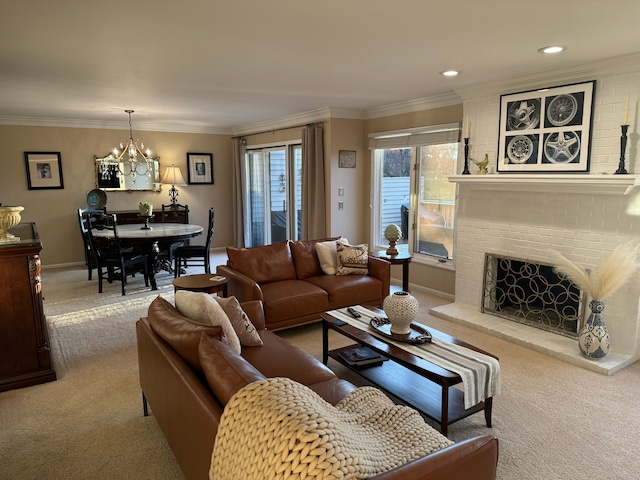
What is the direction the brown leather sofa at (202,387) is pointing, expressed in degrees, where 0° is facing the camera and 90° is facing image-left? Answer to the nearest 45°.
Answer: approximately 225°

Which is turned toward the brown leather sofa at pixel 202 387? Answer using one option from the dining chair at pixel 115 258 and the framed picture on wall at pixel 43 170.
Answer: the framed picture on wall

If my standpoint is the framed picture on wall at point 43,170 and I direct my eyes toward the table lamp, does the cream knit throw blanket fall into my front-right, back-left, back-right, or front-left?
front-right

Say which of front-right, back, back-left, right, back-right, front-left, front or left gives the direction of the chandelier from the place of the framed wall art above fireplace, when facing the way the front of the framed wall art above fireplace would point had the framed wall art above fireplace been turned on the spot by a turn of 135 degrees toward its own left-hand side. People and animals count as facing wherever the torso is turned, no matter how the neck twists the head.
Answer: back

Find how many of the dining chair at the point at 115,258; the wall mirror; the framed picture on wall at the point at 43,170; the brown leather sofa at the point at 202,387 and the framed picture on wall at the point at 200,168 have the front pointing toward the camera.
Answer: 3

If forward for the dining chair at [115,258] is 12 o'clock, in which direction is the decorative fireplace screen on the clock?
The decorative fireplace screen is roughly at 3 o'clock from the dining chair.

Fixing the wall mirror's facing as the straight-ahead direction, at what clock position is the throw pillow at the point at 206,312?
The throw pillow is roughly at 12 o'clock from the wall mirror.

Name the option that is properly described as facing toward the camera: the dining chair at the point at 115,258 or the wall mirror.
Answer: the wall mirror

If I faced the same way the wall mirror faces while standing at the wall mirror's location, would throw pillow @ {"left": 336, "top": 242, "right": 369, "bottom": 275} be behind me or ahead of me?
ahead

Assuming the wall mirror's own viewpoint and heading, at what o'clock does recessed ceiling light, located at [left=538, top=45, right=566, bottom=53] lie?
The recessed ceiling light is roughly at 11 o'clock from the wall mirror.

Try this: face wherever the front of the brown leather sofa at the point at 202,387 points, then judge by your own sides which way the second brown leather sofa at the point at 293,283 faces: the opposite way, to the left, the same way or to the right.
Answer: to the right

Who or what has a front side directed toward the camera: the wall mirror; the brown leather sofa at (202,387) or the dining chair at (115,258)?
the wall mirror

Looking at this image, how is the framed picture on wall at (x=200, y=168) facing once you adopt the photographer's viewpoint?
facing the viewer

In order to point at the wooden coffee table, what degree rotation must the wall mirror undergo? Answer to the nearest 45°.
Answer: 0° — it already faces it

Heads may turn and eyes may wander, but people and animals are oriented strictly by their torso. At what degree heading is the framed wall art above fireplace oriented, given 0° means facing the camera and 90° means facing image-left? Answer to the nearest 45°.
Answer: approximately 45°

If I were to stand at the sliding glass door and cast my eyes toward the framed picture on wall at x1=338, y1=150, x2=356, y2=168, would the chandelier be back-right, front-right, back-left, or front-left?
back-right

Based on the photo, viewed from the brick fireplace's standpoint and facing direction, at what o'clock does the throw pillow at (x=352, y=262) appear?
The throw pillow is roughly at 1 o'clock from the brick fireplace.

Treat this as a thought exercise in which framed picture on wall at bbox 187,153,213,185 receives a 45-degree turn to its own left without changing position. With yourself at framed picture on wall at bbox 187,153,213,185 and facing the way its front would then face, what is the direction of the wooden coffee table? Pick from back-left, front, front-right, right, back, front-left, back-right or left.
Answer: front-right

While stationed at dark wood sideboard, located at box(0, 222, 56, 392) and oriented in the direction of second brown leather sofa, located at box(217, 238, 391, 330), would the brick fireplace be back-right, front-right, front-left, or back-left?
front-right

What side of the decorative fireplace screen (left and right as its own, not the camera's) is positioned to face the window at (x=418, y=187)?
right

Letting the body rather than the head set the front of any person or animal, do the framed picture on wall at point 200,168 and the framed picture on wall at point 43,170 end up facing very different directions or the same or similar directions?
same or similar directions

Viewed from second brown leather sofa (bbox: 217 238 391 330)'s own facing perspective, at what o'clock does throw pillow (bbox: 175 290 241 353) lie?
The throw pillow is roughly at 2 o'clock from the second brown leather sofa.

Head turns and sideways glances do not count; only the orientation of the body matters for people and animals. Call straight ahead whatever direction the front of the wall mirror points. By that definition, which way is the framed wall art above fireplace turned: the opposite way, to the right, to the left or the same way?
to the right
